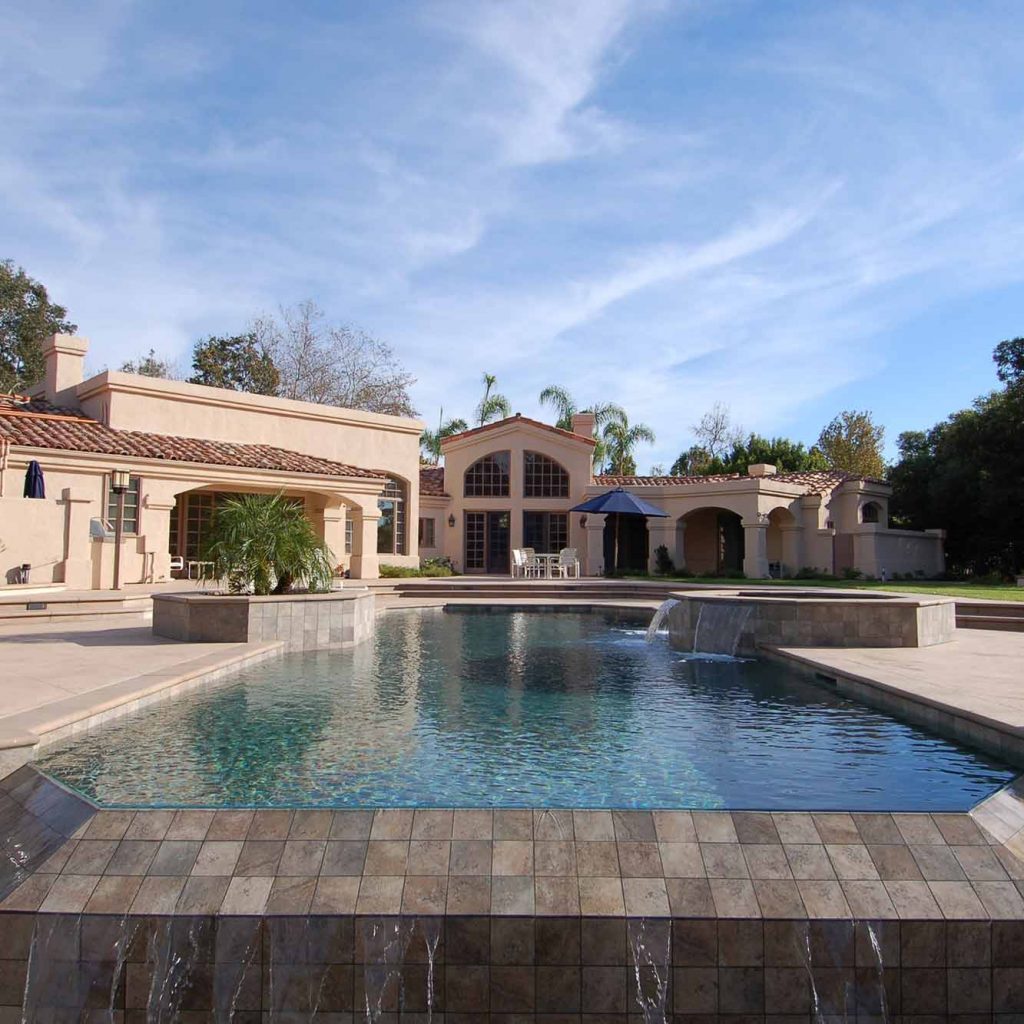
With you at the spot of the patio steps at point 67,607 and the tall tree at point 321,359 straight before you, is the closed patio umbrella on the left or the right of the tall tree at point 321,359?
left

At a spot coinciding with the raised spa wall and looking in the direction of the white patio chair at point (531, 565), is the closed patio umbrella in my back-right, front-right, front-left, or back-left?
front-left

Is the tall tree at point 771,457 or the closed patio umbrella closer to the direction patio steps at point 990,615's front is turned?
the closed patio umbrella

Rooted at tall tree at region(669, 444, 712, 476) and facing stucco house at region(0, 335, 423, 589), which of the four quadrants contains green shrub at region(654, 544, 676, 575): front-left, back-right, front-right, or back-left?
front-left

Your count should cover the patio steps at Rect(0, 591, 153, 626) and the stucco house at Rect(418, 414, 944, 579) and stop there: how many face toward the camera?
2

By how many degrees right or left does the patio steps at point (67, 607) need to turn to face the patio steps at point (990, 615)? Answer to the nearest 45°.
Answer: approximately 45° to its left

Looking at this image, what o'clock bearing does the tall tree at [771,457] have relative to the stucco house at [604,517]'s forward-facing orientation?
The tall tree is roughly at 7 o'clock from the stucco house.

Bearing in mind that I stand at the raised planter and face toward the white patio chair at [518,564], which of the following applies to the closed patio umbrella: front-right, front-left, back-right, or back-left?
front-left

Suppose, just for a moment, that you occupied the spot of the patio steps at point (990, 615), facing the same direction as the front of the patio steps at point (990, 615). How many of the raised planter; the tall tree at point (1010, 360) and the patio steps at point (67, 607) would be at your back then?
1

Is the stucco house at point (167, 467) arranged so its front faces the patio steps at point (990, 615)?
yes

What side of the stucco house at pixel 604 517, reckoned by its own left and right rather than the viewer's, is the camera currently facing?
front

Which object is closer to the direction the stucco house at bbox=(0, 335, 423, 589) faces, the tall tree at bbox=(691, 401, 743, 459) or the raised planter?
the raised planter

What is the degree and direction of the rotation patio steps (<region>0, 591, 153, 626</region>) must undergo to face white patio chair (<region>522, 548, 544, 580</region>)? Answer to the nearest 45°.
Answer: approximately 135° to its left

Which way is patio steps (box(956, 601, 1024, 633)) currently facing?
toward the camera

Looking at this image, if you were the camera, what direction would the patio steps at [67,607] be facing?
facing the viewer

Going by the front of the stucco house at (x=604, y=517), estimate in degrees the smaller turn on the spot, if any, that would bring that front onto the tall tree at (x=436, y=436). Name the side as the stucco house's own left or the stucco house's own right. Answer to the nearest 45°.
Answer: approximately 135° to the stucco house's own right

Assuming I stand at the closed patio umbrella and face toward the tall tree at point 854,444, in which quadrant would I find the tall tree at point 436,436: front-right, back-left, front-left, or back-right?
front-left
